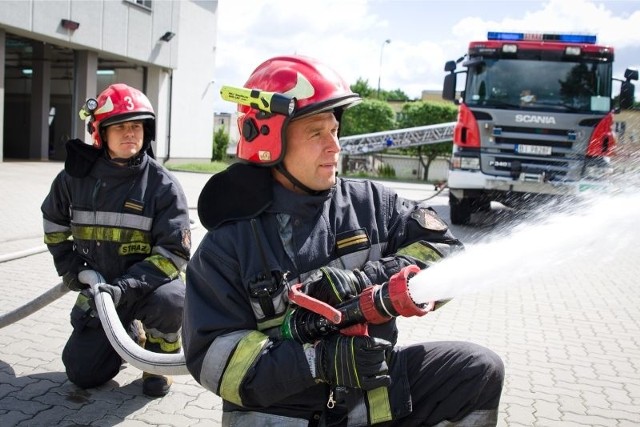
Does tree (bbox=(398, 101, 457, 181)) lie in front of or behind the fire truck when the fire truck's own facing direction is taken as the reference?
behind

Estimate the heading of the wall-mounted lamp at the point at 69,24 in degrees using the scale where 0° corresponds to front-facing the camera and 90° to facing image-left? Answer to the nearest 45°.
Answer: approximately 315°

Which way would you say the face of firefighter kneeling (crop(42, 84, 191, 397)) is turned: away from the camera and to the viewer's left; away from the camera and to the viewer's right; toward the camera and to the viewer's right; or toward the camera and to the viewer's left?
toward the camera and to the viewer's right

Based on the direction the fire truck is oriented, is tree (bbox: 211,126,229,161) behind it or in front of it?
behind

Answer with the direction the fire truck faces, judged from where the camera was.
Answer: facing the viewer

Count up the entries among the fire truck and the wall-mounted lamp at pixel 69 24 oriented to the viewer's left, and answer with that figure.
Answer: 0

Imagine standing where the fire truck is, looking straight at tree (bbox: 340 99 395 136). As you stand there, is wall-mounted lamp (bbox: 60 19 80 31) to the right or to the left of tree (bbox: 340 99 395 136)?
left

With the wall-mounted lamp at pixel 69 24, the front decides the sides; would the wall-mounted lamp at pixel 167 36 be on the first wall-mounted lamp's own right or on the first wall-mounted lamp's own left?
on the first wall-mounted lamp's own left

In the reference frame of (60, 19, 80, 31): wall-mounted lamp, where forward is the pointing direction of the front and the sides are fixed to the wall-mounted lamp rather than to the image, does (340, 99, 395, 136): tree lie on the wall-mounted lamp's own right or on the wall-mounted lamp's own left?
on the wall-mounted lamp's own left

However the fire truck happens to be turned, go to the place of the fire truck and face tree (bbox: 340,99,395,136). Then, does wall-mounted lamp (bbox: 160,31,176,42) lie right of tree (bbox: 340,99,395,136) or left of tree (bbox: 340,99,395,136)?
left

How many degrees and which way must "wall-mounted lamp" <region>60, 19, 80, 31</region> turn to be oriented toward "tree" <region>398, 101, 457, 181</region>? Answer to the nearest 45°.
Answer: approximately 90° to its left

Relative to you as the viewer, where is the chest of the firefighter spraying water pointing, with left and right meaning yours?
facing the viewer and to the right of the viewer

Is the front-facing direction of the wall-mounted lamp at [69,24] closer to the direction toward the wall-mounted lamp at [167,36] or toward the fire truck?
the fire truck

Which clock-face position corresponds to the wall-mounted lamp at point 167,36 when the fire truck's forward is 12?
The wall-mounted lamp is roughly at 4 o'clock from the fire truck.

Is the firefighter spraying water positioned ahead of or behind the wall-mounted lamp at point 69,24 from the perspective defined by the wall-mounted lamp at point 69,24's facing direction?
ahead
